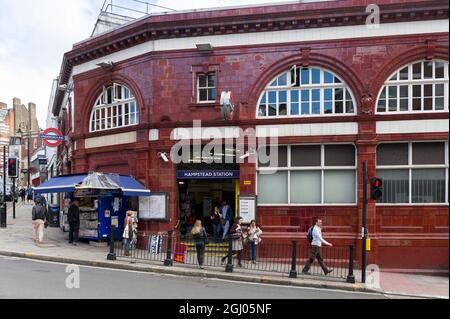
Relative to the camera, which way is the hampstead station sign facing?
toward the camera

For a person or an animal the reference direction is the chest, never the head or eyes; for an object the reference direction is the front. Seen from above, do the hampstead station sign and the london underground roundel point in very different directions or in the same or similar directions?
same or similar directions

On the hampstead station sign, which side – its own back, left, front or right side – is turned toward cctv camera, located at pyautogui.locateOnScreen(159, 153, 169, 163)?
right

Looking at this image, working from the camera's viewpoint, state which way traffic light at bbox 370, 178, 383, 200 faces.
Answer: facing the viewer and to the right of the viewer

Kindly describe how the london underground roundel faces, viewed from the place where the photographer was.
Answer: facing the viewer
